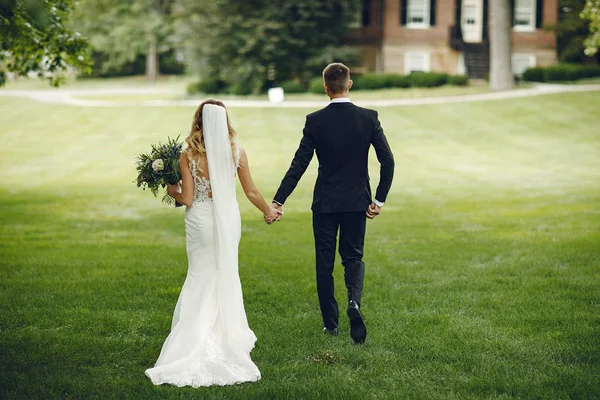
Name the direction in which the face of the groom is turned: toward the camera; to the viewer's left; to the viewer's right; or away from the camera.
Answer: away from the camera

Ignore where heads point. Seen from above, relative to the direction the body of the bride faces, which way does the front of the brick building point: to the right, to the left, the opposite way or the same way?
the opposite way

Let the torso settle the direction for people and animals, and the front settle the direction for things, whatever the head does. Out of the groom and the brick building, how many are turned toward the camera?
1

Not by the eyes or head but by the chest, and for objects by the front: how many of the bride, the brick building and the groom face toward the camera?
1

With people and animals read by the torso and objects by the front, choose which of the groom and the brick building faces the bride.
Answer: the brick building

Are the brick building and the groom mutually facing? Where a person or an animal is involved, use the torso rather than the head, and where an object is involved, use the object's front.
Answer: yes

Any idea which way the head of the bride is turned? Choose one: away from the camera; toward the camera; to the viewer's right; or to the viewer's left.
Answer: away from the camera

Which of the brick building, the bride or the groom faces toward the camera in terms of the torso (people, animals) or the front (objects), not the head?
the brick building

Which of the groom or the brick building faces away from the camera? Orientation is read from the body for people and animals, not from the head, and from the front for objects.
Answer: the groom

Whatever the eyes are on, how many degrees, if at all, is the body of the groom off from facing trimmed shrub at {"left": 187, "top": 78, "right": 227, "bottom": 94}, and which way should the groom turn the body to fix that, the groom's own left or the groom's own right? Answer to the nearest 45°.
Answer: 0° — they already face it

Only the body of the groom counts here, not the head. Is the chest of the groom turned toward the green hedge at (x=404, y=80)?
yes

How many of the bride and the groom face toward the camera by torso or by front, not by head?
0

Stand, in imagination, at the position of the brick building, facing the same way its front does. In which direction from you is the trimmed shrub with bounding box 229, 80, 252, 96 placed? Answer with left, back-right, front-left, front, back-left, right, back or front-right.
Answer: front-right

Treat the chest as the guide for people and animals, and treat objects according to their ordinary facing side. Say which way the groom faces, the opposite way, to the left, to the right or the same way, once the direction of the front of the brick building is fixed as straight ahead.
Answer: the opposite way

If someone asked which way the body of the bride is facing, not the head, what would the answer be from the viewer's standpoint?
away from the camera
